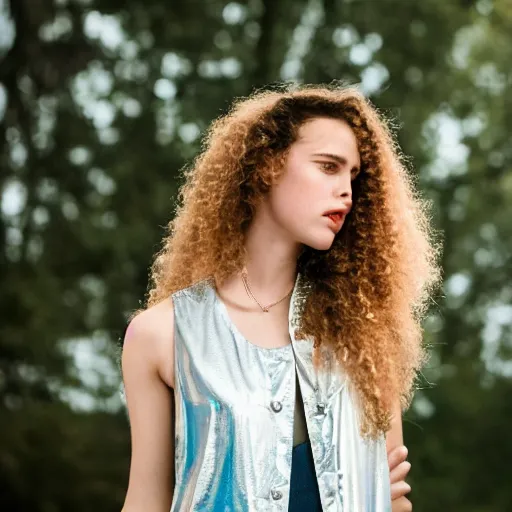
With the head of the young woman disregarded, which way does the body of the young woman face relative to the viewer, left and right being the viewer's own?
facing the viewer
